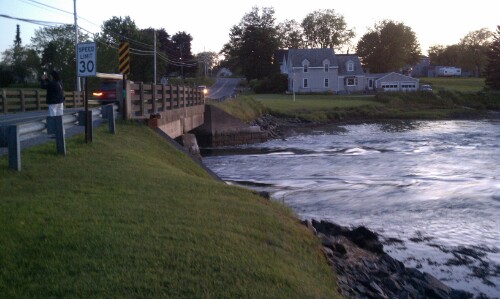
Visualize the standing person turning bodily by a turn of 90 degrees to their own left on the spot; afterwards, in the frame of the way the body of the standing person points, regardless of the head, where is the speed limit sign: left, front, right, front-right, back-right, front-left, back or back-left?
front-left

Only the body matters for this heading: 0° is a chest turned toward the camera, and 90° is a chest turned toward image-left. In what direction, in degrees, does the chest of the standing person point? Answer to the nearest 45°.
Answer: approximately 135°
